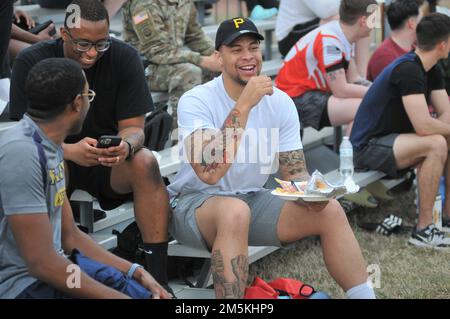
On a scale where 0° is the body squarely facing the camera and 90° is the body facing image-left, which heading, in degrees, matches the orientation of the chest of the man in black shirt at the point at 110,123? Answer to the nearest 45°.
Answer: approximately 315°

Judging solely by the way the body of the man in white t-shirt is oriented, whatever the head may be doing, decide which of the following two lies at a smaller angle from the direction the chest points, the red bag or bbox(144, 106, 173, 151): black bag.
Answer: the red bag

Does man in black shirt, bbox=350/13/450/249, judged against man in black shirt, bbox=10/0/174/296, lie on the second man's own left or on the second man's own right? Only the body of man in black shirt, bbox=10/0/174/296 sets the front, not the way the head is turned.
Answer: on the second man's own left

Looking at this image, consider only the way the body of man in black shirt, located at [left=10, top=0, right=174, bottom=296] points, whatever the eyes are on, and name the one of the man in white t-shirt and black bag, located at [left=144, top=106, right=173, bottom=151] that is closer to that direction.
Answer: the man in white t-shirt

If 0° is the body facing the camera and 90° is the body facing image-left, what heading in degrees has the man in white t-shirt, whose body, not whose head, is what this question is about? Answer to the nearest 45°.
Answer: approximately 315°

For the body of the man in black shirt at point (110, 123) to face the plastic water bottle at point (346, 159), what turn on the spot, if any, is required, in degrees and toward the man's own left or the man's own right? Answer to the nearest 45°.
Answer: approximately 90° to the man's own left
